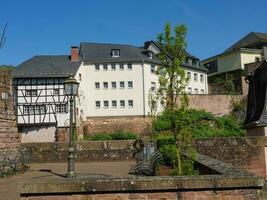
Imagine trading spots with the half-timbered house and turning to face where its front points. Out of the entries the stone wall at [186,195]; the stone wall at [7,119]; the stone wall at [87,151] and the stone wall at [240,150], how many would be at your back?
0

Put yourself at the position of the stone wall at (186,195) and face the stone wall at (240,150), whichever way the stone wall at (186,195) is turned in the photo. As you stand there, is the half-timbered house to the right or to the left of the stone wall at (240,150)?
left

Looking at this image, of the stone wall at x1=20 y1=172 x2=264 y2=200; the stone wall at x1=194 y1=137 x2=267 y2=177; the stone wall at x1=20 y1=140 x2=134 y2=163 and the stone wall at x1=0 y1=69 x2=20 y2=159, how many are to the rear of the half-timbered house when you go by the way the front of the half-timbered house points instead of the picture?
0

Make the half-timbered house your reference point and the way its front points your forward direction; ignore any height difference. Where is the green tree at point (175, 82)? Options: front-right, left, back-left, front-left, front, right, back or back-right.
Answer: front

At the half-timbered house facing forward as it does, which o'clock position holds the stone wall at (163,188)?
The stone wall is roughly at 12 o'clock from the half-timbered house.

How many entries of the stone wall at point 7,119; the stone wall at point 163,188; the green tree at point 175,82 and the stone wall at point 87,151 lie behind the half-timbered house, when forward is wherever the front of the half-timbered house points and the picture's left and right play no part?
0

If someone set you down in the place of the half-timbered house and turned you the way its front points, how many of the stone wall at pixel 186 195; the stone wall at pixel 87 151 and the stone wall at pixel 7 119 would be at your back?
0

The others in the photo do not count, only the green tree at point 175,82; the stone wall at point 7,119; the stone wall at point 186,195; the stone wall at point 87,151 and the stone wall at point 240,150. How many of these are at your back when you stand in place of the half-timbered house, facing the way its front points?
0

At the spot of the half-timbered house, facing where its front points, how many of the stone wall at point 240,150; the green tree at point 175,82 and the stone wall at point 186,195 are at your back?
0

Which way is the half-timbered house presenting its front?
toward the camera

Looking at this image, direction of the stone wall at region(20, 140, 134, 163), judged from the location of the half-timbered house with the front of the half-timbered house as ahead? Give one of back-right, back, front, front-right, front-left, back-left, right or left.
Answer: front

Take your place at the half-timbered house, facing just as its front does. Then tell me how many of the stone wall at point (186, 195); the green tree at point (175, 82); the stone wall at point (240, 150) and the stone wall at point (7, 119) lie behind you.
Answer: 0

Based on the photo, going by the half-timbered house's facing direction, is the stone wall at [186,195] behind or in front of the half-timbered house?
in front
